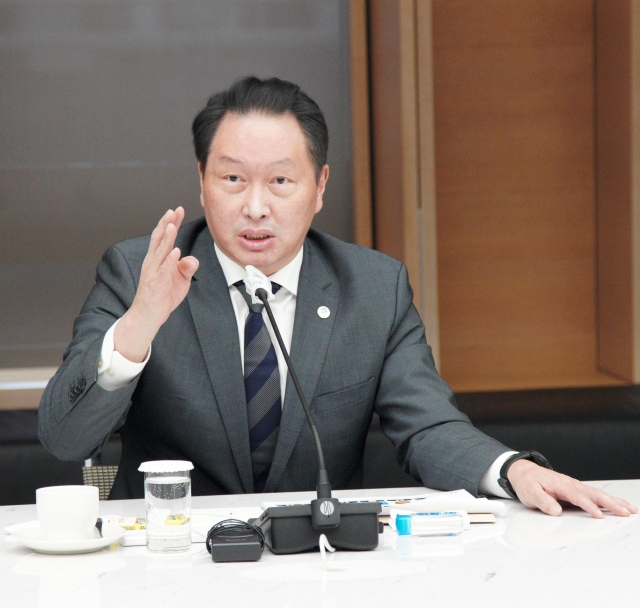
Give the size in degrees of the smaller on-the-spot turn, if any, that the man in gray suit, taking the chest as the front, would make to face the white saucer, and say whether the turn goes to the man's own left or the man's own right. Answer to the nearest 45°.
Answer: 0° — they already face it

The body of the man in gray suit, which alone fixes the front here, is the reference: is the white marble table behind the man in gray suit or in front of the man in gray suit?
in front

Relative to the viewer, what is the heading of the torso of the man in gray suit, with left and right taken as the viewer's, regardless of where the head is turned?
facing the viewer

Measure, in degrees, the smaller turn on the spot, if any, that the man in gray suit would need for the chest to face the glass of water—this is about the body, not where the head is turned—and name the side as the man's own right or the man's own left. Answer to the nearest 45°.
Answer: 0° — they already face it

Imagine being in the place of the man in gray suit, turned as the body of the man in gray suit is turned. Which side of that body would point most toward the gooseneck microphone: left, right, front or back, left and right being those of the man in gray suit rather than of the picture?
front
